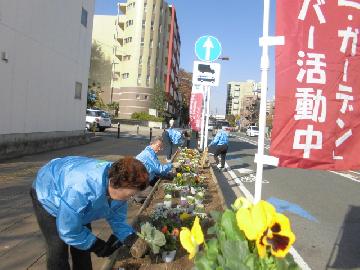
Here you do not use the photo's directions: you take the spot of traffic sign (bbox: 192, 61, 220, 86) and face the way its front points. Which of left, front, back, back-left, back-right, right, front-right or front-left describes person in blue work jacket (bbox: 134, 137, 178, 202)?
front

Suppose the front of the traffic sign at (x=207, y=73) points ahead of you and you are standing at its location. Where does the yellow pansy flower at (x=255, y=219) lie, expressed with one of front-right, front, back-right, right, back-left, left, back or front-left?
front

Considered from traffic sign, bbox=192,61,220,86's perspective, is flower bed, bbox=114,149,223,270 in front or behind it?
in front

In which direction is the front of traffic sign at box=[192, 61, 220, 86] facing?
toward the camera

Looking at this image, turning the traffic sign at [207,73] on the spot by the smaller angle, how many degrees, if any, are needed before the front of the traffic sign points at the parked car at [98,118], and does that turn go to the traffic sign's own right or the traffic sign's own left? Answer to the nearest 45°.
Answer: approximately 135° to the traffic sign's own right

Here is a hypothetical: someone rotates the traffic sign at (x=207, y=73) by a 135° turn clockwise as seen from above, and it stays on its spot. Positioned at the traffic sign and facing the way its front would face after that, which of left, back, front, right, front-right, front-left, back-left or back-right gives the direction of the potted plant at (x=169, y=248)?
back-left

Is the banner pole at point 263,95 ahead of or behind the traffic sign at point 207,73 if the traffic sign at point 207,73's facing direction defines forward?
ahead

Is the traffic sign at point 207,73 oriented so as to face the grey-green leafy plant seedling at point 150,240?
yes

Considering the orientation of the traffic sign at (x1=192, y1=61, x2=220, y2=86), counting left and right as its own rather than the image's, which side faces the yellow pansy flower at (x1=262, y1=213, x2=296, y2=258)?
front
